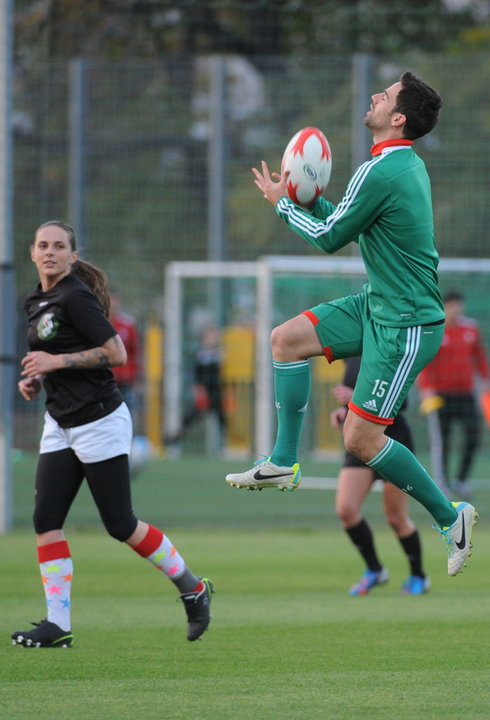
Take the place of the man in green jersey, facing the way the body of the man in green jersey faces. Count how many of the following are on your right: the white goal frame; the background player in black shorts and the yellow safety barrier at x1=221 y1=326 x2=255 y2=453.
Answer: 3

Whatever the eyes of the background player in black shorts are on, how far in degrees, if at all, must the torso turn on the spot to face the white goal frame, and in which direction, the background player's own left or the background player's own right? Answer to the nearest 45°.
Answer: approximately 135° to the background player's own right

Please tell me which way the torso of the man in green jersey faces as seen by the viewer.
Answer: to the viewer's left

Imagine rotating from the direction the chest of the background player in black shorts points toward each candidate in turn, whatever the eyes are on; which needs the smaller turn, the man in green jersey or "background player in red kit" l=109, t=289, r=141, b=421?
the man in green jersey

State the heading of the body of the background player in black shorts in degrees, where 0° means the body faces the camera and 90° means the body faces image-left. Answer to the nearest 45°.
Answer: approximately 45°

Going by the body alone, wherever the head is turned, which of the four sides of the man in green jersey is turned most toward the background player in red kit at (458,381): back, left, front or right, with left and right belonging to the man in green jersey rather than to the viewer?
right

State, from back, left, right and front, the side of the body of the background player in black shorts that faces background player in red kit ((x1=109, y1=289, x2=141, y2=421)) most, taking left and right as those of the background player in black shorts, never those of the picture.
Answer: right

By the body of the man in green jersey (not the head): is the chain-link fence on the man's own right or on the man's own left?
on the man's own right
